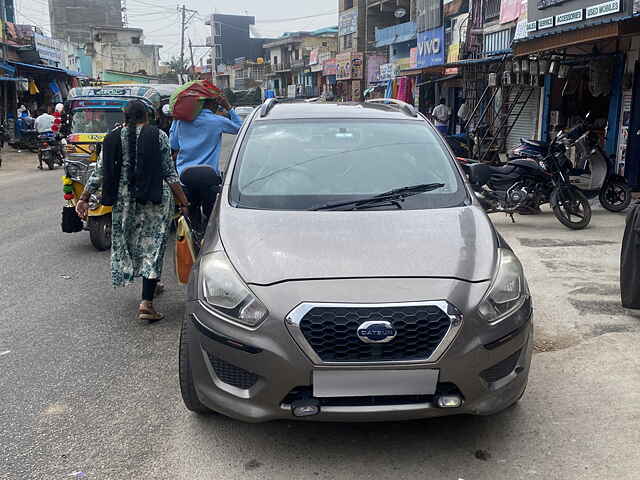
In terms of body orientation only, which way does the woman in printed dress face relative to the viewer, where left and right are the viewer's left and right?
facing away from the viewer

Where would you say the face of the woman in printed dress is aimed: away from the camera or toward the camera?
away from the camera

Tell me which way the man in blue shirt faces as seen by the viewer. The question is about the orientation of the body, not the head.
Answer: away from the camera

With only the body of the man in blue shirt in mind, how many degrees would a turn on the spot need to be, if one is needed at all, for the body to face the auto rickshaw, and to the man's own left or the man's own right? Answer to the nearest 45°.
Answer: approximately 45° to the man's own left

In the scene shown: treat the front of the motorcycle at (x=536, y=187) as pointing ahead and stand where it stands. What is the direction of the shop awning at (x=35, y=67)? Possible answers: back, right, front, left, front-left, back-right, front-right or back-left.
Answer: back

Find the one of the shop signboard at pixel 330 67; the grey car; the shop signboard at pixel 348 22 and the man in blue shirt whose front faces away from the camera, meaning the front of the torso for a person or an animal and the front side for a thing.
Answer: the man in blue shirt

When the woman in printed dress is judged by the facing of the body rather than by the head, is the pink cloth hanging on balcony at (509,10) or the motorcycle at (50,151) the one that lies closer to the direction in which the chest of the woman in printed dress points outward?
the motorcycle

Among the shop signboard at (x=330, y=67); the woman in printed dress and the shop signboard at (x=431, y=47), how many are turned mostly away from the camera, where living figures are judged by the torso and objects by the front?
1
